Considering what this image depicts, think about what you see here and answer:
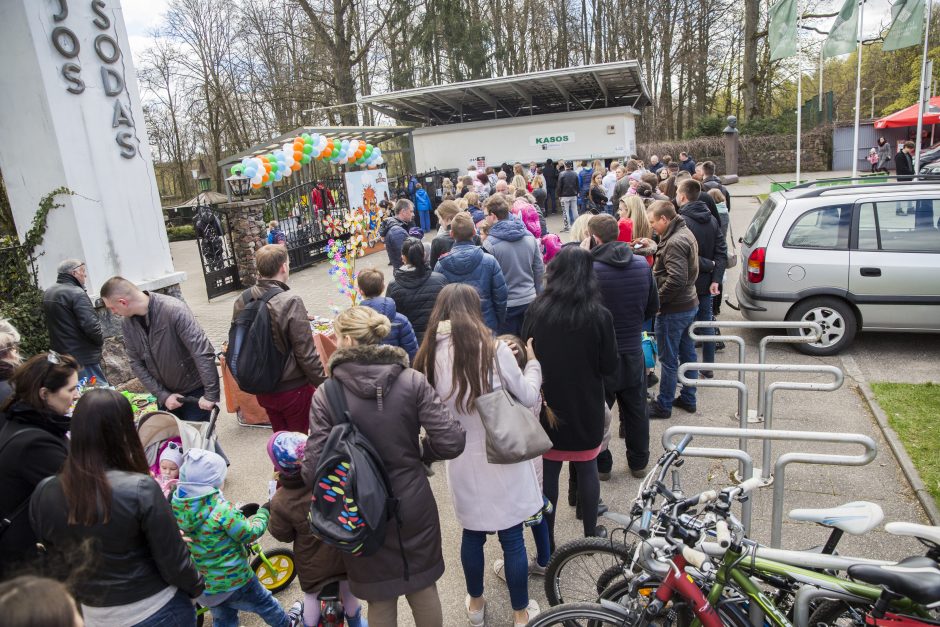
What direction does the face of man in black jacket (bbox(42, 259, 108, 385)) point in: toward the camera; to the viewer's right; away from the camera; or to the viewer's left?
to the viewer's right

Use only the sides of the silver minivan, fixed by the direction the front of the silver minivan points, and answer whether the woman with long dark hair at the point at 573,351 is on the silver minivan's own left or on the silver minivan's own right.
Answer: on the silver minivan's own right

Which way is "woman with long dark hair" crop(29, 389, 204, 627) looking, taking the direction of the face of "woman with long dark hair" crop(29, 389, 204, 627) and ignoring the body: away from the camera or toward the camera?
away from the camera

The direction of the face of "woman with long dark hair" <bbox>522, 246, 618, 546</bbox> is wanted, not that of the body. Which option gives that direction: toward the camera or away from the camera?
away from the camera

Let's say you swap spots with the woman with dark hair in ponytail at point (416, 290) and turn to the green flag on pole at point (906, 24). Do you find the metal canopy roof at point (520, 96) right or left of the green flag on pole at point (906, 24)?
left

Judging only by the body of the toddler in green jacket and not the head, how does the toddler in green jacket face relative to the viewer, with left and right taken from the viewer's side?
facing away from the viewer and to the right of the viewer

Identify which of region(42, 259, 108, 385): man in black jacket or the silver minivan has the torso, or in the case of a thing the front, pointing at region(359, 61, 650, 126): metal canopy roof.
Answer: the man in black jacket

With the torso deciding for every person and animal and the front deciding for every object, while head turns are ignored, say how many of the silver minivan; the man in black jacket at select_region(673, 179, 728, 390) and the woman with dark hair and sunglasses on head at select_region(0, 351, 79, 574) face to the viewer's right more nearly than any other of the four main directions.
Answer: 2

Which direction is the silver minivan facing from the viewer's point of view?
to the viewer's right

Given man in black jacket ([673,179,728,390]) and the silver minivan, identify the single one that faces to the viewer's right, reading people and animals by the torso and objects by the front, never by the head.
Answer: the silver minivan

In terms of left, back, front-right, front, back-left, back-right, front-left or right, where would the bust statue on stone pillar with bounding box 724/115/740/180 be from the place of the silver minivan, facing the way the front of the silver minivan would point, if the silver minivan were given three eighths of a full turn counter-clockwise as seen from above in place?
front-right

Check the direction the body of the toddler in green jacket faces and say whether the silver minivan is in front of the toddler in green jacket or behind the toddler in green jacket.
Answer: in front

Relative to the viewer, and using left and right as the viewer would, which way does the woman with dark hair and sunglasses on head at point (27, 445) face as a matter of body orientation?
facing to the right of the viewer

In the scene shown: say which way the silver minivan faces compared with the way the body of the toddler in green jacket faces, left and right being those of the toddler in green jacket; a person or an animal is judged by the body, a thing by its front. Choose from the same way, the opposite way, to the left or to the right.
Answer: to the right

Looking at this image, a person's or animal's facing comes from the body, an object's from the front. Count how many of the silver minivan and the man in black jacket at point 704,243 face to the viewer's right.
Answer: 1

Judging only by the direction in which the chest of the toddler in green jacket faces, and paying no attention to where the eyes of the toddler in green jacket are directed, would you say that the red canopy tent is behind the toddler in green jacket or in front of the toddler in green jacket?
in front
